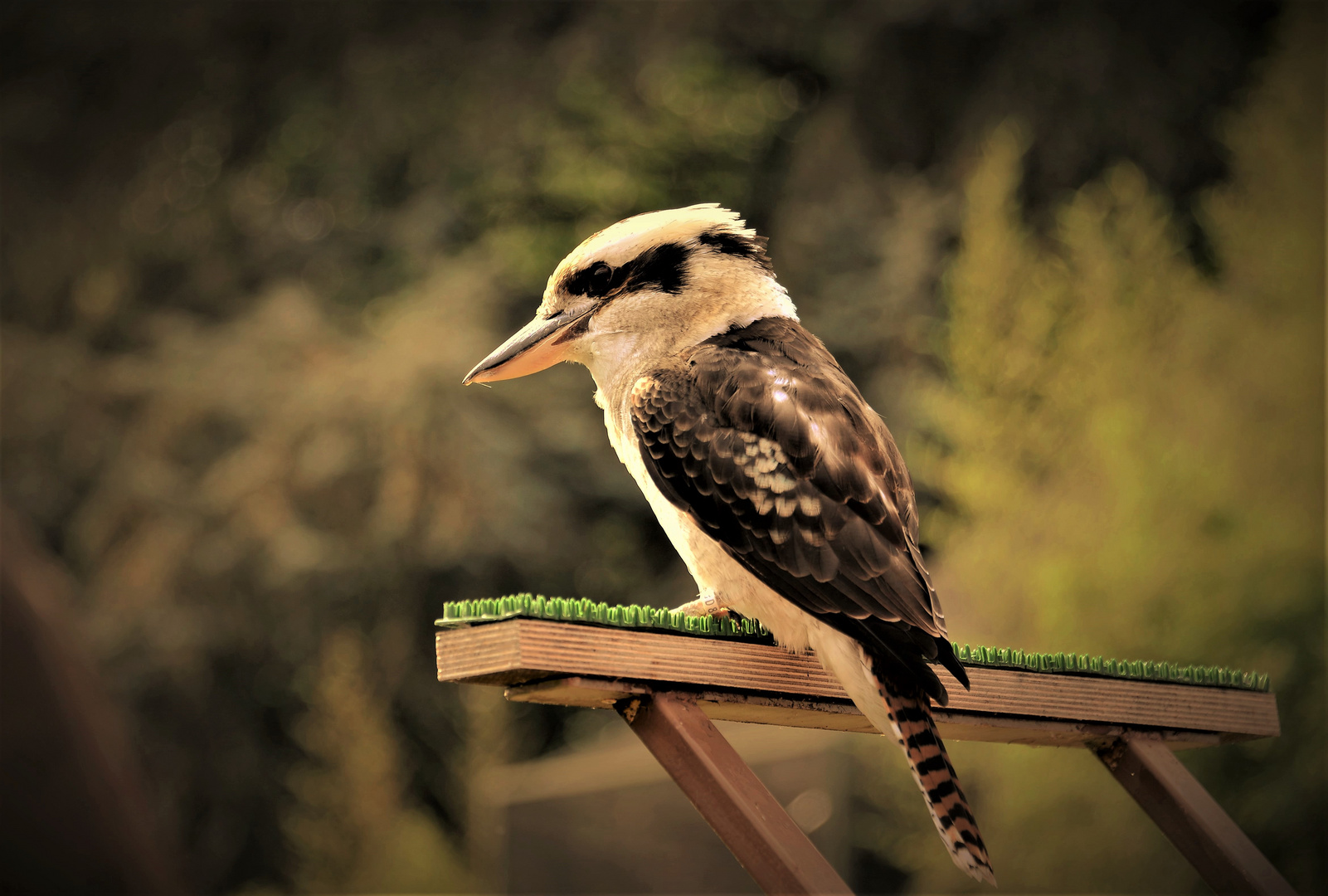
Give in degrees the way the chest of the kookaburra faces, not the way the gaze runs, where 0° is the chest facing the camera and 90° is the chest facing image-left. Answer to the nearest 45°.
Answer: approximately 90°
